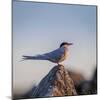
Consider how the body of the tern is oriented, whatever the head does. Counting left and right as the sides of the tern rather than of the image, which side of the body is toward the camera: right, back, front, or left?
right
